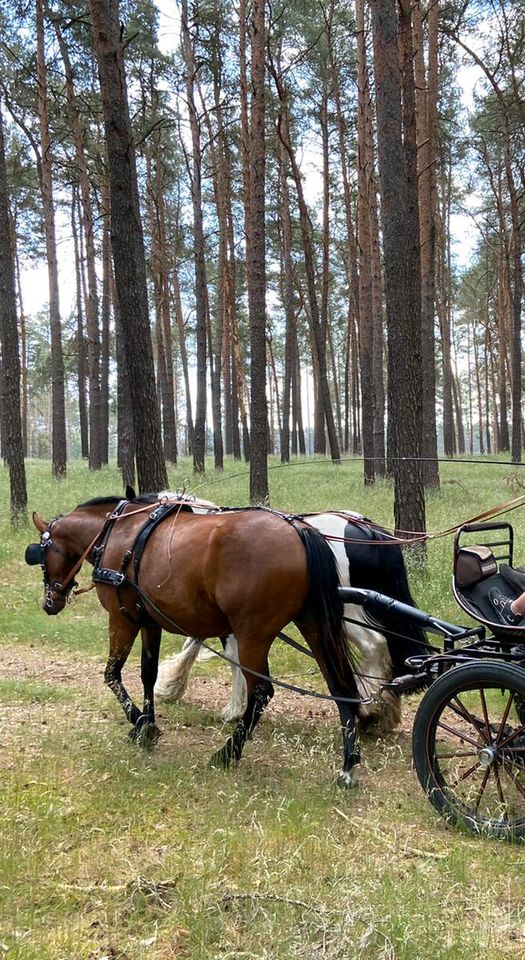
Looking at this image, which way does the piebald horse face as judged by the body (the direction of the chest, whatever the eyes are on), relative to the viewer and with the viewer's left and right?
facing to the left of the viewer

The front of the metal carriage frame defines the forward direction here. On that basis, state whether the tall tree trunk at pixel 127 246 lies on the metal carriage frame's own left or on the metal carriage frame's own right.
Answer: on the metal carriage frame's own right

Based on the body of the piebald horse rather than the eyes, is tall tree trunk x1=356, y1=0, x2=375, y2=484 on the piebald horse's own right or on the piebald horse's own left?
on the piebald horse's own right

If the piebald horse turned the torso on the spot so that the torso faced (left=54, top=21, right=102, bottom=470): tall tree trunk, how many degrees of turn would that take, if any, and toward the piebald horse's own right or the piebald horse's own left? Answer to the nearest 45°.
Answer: approximately 90° to the piebald horse's own right

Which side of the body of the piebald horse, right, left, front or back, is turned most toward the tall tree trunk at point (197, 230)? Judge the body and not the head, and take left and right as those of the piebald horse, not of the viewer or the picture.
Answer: right

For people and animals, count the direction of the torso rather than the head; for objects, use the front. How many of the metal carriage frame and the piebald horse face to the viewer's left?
2

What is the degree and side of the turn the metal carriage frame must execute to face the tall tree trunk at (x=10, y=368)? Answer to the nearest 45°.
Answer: approximately 45° to its right

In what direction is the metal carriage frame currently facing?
to the viewer's left
